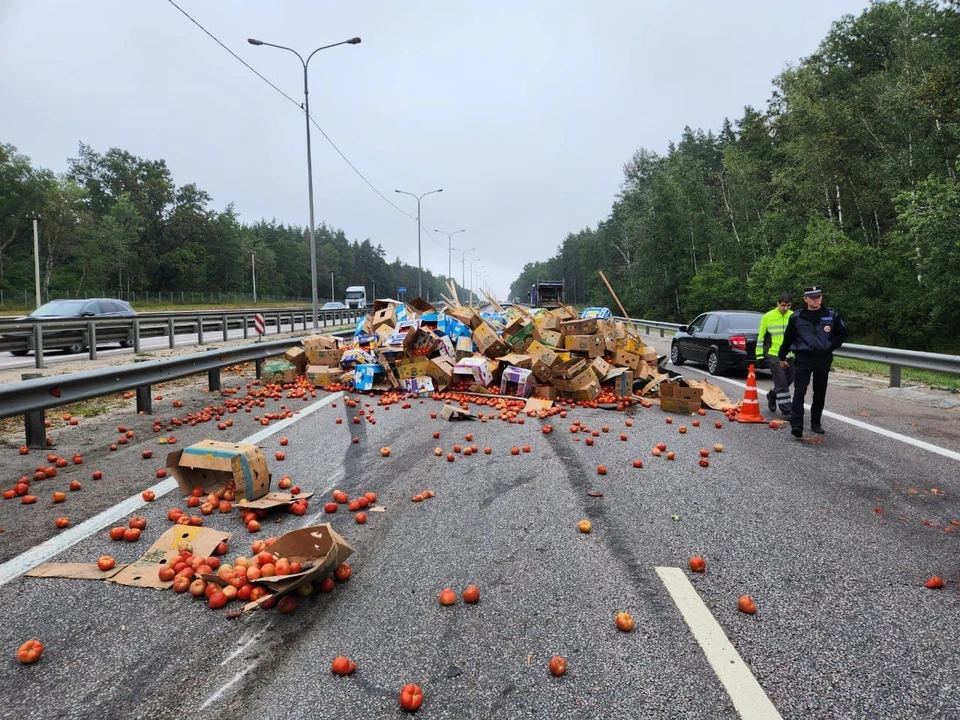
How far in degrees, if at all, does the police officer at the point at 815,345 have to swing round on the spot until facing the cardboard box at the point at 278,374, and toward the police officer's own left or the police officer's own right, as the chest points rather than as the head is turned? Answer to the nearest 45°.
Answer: approximately 90° to the police officer's own right

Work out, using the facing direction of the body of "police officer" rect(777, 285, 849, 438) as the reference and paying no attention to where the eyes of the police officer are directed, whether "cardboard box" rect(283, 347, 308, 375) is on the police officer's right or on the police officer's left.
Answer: on the police officer's right

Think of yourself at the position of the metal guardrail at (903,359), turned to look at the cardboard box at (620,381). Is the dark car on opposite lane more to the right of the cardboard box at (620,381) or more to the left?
right

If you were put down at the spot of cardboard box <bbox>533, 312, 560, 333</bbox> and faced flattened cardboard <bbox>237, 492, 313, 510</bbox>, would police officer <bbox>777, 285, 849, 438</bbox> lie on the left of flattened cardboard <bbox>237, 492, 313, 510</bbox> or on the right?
left

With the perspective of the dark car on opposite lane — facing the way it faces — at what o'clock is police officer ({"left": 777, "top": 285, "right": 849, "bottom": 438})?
The police officer is roughly at 10 o'clock from the dark car on opposite lane.

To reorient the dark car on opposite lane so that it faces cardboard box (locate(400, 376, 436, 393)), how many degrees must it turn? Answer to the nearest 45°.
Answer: approximately 45° to its left

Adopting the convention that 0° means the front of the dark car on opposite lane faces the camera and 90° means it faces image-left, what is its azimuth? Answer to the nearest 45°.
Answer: approximately 45°

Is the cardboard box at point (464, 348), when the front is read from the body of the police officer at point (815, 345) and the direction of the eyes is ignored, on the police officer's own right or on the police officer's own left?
on the police officer's own right

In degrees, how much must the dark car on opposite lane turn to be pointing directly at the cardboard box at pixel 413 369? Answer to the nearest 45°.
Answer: approximately 45° to its left

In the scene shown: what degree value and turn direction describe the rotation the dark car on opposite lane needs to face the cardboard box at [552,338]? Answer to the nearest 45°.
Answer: approximately 90° to its left
